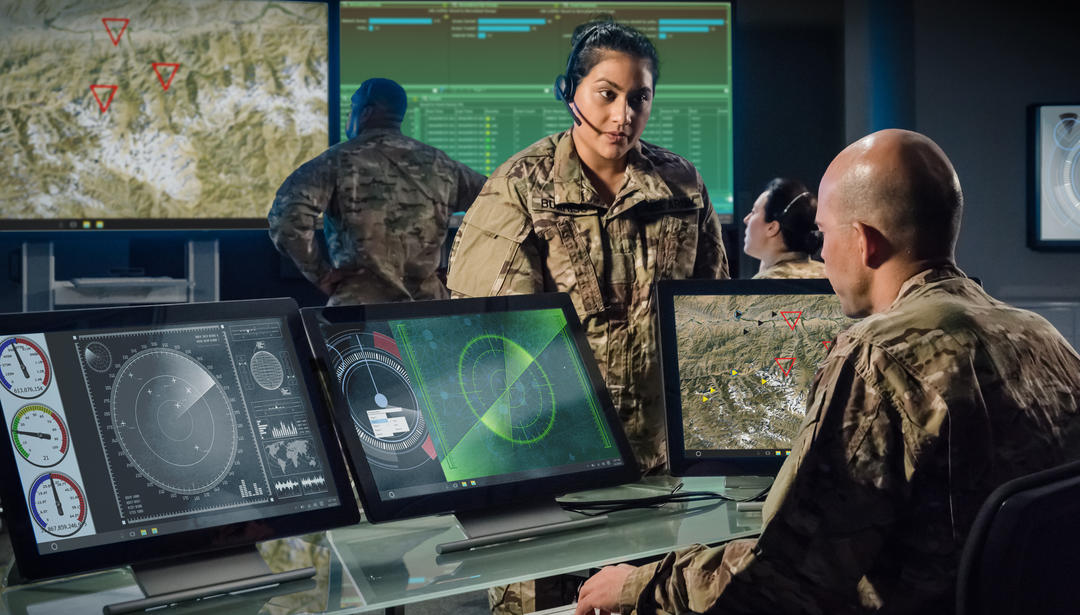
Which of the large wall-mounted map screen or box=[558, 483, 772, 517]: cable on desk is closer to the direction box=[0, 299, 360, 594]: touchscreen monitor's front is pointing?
the cable on desk

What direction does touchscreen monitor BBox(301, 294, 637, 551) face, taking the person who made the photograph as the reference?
facing the viewer and to the right of the viewer

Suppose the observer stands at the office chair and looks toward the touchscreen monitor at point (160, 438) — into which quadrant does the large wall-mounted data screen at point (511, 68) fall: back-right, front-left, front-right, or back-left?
front-right

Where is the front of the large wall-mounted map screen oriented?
toward the camera

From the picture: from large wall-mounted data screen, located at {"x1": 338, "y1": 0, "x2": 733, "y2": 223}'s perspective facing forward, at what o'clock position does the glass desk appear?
The glass desk is roughly at 12 o'clock from the large wall-mounted data screen.

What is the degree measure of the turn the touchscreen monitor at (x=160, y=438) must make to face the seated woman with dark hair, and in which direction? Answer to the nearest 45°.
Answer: approximately 90° to its left

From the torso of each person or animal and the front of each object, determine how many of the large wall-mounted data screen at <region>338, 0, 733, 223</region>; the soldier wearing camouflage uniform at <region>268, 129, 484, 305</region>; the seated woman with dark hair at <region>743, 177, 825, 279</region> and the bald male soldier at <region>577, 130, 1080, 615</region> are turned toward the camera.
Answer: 1

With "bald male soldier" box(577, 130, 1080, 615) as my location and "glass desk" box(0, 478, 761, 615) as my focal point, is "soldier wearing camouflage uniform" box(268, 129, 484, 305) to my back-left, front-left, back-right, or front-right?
front-right

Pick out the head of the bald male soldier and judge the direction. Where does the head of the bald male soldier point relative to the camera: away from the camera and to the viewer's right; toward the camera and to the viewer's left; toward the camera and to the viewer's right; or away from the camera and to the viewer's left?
away from the camera and to the viewer's left

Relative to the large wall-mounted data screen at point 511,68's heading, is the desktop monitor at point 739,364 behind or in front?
in front

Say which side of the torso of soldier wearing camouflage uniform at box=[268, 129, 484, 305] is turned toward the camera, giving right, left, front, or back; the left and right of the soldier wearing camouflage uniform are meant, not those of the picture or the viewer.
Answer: back

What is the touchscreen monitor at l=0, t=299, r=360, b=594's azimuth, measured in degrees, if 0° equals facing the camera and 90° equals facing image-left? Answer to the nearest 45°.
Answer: approximately 315°

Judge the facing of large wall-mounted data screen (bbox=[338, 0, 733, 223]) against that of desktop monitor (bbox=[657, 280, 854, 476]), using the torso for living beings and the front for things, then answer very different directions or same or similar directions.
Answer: same or similar directions

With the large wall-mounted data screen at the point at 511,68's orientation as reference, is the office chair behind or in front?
in front

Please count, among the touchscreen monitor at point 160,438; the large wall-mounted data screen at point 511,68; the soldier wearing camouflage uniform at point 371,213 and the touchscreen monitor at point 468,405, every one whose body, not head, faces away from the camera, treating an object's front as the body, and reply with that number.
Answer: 1

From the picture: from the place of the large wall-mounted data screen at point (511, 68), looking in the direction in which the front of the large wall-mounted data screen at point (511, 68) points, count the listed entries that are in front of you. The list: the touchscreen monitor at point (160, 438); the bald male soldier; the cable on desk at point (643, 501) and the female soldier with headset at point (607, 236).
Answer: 4

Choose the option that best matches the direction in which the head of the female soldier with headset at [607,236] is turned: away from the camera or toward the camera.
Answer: toward the camera

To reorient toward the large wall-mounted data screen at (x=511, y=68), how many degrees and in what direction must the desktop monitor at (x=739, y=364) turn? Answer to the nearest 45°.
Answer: approximately 180°
